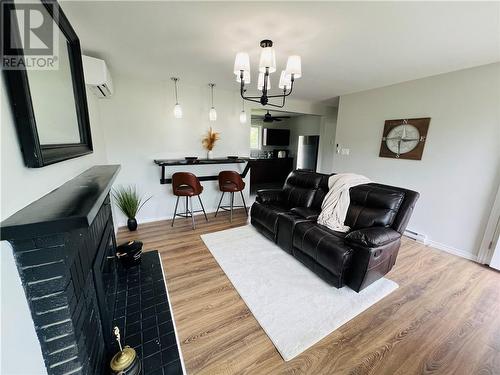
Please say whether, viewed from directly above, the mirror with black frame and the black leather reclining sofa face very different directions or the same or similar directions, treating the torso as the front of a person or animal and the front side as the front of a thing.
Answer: very different directions

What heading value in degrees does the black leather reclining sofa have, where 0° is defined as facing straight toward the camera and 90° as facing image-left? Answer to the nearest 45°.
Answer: approximately 45°

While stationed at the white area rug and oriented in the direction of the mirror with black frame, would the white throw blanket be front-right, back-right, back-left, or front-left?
back-right

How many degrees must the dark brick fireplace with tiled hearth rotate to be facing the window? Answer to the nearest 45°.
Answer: approximately 45° to its left

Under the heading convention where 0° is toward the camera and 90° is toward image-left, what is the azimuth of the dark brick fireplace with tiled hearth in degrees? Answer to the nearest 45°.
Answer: approximately 270°

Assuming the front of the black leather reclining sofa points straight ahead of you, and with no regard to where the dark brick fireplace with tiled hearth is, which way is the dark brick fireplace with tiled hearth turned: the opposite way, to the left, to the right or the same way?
the opposite way

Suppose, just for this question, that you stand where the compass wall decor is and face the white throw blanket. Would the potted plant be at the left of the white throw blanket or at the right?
right

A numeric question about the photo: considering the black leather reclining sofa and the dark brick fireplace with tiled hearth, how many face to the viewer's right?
1

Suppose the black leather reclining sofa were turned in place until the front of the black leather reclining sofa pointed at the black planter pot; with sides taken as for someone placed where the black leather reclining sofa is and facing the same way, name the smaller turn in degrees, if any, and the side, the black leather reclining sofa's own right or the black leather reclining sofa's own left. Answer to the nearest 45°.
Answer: approximately 45° to the black leather reclining sofa's own right

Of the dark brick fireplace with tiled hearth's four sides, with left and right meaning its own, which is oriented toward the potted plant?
left

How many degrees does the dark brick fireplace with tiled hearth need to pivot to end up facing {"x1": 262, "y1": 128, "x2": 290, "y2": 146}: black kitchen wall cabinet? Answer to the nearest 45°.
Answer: approximately 45° to its left

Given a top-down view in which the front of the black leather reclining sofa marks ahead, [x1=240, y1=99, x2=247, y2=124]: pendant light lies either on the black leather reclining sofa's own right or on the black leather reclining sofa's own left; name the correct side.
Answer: on the black leather reclining sofa's own right
